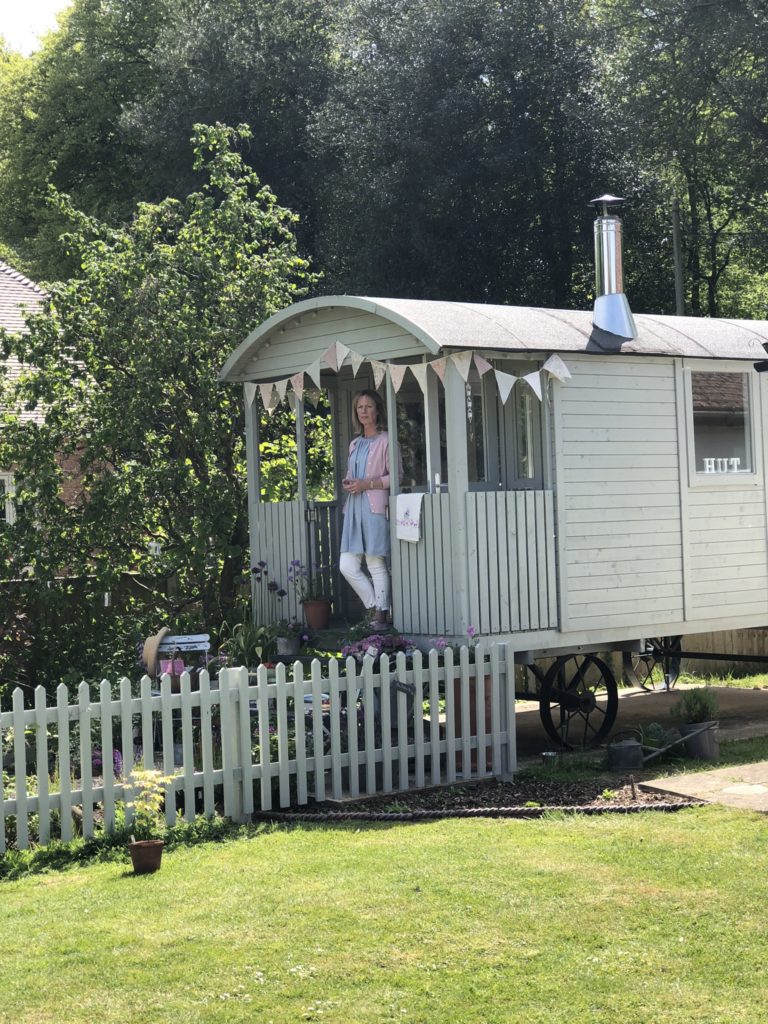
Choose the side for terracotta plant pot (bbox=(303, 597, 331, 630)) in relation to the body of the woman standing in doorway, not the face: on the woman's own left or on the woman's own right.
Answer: on the woman's own right

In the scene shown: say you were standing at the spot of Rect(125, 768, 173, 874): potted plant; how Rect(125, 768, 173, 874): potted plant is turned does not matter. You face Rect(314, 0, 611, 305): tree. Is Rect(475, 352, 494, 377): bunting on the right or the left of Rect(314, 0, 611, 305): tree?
right

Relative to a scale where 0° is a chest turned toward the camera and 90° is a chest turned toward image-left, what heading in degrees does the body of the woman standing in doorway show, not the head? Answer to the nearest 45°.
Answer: approximately 45°

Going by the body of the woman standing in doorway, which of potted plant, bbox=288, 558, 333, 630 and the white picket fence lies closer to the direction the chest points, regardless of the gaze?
the white picket fence

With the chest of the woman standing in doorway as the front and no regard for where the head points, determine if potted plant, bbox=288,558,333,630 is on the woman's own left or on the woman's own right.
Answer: on the woman's own right

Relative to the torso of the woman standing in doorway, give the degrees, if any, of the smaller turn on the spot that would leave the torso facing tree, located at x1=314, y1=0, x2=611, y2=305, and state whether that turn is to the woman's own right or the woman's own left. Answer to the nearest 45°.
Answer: approximately 135° to the woman's own right

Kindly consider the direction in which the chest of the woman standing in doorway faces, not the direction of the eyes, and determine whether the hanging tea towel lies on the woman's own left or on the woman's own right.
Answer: on the woman's own left

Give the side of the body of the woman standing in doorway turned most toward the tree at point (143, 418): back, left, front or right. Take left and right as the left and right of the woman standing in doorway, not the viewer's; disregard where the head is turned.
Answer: right

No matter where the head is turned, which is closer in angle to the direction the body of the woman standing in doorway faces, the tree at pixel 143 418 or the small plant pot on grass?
the small plant pot on grass

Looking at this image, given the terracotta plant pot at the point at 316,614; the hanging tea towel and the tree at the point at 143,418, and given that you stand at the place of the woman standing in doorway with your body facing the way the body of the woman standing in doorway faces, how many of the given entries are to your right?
2

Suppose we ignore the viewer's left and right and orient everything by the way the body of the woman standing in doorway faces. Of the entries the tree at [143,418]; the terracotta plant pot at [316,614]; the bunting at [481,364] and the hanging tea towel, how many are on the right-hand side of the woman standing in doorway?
2
